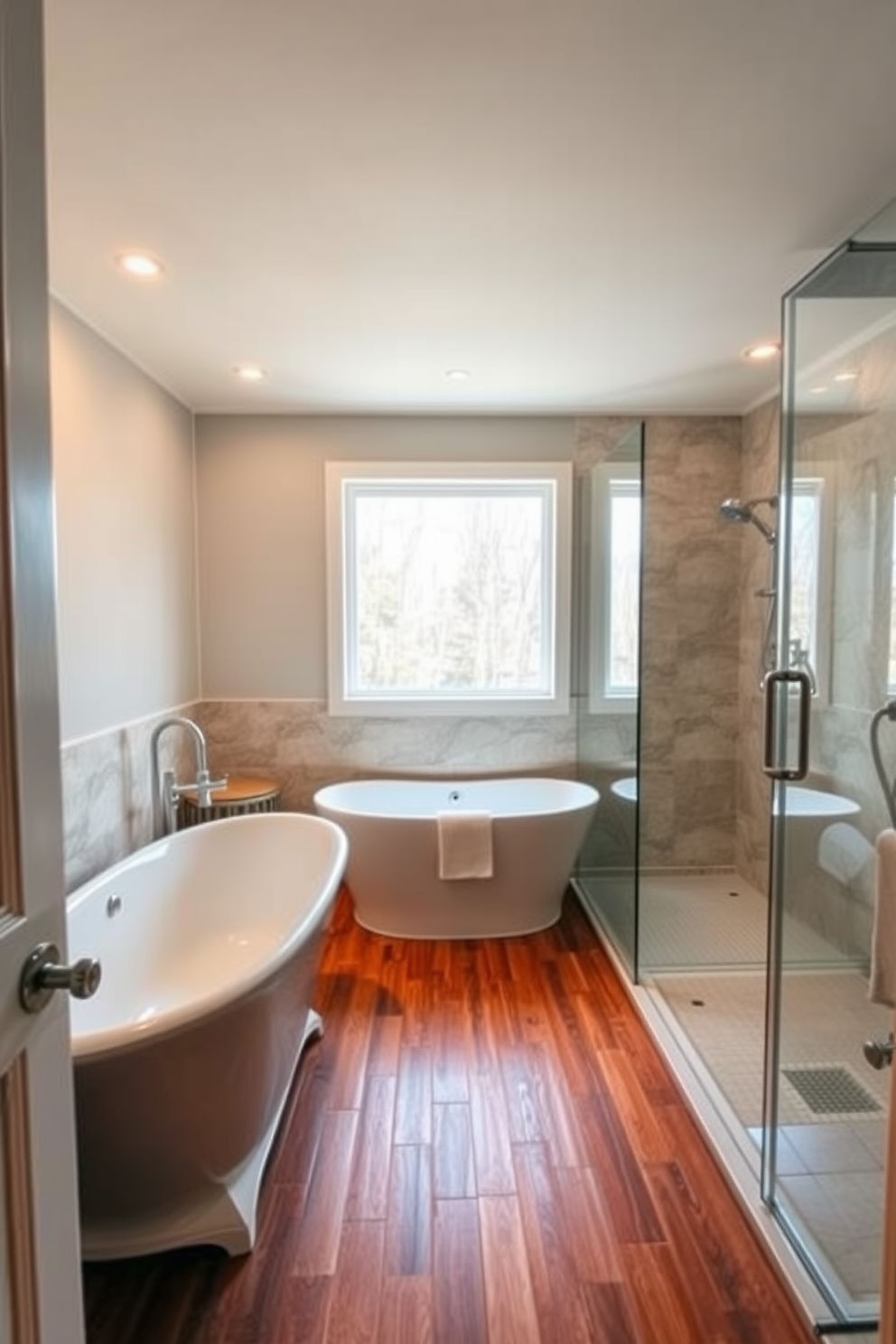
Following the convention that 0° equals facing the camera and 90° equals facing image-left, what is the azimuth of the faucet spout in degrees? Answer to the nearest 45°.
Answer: approximately 270°

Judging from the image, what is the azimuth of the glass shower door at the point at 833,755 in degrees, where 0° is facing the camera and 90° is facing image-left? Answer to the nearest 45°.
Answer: approximately 90°

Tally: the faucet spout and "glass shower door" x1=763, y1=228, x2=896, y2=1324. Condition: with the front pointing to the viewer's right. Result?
1

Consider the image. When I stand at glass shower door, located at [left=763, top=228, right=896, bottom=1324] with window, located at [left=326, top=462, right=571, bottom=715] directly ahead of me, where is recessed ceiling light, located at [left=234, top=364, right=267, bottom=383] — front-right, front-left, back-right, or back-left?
front-left

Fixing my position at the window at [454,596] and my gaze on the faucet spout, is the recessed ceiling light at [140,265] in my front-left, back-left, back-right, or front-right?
front-left

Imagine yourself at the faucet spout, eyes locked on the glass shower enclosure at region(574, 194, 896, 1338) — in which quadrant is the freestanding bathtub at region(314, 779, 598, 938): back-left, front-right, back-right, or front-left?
front-left

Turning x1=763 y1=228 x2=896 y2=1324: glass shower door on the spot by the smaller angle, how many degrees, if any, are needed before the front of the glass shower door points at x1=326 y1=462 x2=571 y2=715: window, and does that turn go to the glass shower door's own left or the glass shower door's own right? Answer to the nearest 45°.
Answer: approximately 45° to the glass shower door's own right

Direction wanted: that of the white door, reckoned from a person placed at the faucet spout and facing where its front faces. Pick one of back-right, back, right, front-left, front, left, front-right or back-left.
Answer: right

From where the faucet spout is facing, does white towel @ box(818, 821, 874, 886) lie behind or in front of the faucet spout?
in front

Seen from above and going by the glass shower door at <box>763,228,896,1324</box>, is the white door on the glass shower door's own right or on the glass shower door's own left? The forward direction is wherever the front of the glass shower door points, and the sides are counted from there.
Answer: on the glass shower door's own left

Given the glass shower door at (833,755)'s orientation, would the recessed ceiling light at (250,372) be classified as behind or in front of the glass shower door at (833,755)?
in front

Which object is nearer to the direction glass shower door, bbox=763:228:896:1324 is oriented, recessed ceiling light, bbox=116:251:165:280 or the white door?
the recessed ceiling light

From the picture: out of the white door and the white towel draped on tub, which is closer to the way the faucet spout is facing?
the white towel draped on tub

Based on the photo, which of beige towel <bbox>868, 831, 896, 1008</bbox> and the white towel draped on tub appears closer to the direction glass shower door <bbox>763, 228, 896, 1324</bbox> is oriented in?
the white towel draped on tub
